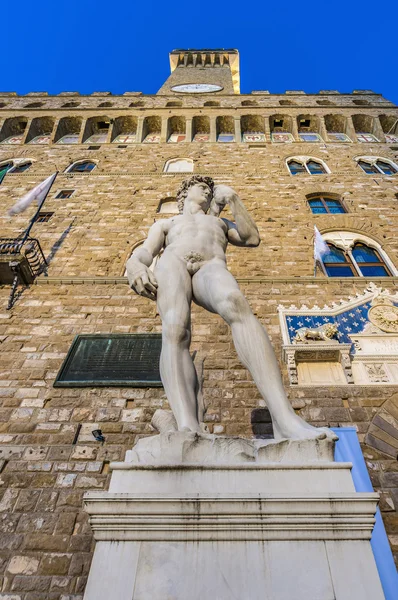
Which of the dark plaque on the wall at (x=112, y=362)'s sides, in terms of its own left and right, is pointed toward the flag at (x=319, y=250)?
left

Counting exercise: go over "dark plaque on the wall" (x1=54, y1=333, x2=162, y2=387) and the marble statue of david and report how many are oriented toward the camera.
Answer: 2

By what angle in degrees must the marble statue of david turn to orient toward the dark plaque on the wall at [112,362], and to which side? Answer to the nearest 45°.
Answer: approximately 135° to its right

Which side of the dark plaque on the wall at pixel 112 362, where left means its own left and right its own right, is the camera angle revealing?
front

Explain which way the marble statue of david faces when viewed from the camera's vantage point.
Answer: facing the viewer

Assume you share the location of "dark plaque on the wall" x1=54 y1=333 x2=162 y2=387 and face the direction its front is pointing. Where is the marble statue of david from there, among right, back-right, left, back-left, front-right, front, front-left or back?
front
